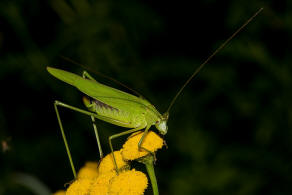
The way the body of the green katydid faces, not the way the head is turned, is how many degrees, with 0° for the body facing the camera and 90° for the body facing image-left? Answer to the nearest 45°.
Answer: approximately 270°
